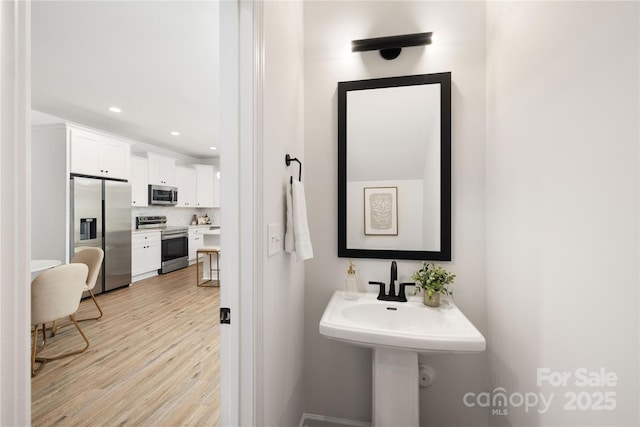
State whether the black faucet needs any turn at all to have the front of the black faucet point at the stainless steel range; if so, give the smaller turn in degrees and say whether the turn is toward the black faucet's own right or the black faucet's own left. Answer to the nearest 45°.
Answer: approximately 135° to the black faucet's own right

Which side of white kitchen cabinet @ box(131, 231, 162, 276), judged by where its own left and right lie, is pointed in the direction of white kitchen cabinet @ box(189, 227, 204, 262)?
left

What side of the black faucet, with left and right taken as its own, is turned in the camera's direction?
front

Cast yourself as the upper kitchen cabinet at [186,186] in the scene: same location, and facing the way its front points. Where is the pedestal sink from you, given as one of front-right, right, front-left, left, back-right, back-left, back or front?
front-right

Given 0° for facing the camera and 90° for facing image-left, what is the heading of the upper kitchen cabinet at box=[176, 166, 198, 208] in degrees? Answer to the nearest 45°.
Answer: approximately 315°

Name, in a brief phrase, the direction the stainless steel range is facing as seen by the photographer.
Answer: facing the viewer and to the right of the viewer

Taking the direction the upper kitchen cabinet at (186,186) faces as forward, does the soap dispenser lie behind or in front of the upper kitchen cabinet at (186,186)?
in front

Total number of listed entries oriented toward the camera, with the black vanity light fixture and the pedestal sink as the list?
2

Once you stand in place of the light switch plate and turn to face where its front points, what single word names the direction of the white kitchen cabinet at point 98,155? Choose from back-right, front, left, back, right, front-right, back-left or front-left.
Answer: back

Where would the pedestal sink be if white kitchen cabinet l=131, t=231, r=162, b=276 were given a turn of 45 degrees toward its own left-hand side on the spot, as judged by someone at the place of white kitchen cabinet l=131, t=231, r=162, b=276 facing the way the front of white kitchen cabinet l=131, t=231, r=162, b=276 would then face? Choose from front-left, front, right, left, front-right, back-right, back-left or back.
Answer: right

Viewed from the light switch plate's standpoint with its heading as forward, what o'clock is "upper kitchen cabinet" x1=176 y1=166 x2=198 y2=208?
The upper kitchen cabinet is roughly at 7 o'clock from the light switch plate.

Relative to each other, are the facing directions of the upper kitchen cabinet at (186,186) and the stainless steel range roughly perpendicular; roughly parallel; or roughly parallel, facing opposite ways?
roughly parallel

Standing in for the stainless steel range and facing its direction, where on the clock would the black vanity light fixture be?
The black vanity light fixture is roughly at 1 o'clock from the stainless steel range.
